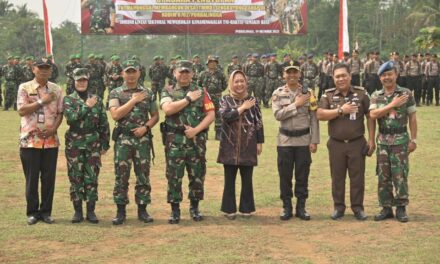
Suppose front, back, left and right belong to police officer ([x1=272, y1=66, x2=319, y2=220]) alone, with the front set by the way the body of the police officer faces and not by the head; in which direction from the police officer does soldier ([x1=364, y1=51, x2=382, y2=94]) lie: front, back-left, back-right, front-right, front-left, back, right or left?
back

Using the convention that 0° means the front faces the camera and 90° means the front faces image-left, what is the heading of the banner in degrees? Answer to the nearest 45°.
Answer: approximately 0°

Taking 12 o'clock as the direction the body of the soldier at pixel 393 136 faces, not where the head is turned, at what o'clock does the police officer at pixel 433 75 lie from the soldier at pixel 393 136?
the police officer at pixel 433 75 is roughly at 6 o'clock from the soldier at pixel 393 136.

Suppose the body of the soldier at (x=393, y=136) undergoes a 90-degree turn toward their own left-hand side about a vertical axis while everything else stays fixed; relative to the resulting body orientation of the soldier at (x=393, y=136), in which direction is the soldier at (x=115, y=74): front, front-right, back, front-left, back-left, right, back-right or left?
back-left

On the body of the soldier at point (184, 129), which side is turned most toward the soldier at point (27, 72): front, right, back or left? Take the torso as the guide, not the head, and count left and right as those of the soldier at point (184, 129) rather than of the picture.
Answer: back
